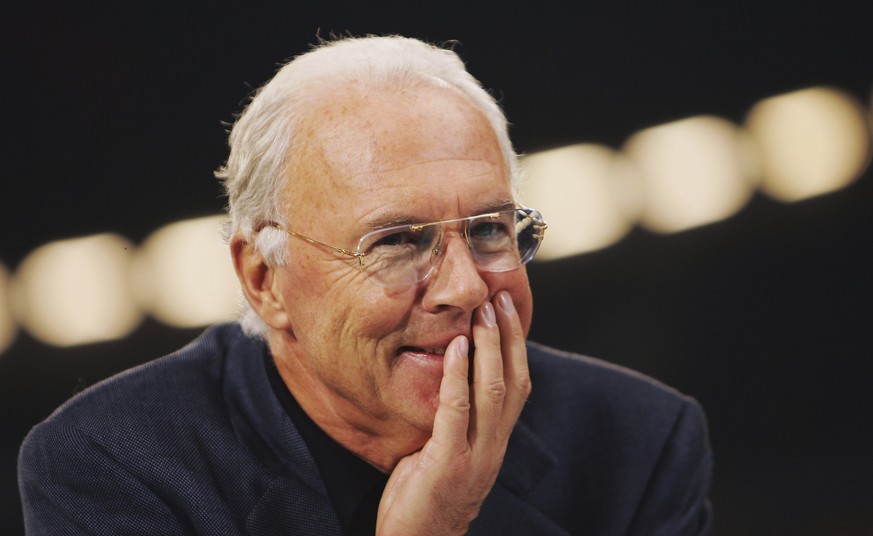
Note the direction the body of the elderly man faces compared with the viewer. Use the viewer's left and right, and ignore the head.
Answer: facing the viewer and to the right of the viewer
